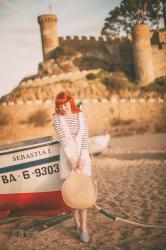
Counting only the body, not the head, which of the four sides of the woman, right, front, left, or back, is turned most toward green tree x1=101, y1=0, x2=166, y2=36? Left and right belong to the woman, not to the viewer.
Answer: back

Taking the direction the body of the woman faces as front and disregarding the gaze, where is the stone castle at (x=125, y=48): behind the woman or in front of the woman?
behind

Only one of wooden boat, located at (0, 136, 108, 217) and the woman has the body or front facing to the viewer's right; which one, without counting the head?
the wooden boat

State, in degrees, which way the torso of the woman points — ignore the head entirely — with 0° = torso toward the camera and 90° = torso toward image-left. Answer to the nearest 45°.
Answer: approximately 0°

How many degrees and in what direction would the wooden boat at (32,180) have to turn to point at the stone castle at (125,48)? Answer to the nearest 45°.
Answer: approximately 90° to its left

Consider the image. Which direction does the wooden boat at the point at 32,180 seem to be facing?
to the viewer's right

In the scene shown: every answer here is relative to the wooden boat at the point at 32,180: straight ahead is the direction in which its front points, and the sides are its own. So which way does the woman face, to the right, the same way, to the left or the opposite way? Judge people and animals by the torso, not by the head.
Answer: to the right

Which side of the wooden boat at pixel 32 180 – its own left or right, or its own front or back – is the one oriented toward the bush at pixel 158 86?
left
